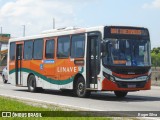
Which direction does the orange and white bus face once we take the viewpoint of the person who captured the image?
facing the viewer and to the right of the viewer
